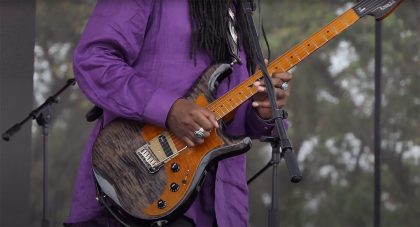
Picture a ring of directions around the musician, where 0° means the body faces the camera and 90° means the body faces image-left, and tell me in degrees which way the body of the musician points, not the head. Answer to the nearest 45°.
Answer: approximately 315°

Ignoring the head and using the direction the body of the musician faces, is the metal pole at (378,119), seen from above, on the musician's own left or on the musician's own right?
on the musician's own left
